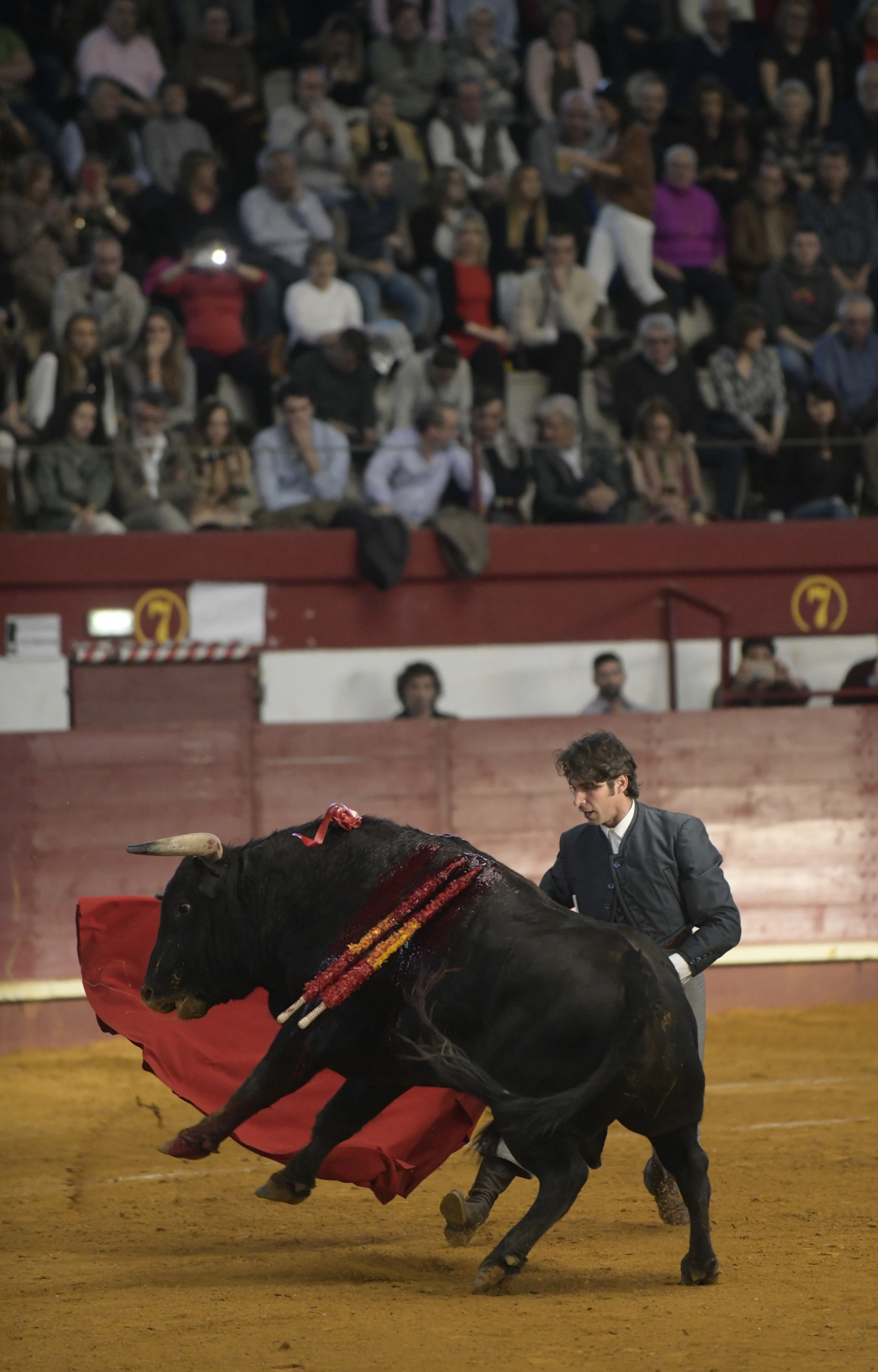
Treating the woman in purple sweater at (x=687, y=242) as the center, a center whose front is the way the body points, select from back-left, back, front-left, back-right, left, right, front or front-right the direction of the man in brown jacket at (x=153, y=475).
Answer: front-right

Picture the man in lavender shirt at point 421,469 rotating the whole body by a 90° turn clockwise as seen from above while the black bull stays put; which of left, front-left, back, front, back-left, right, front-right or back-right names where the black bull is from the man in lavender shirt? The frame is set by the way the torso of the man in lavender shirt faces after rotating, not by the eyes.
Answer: front-left

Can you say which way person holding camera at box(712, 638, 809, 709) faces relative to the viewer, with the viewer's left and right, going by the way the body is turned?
facing the viewer

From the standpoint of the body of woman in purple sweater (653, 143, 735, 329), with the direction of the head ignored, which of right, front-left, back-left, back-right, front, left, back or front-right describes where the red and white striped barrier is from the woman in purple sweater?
front-right

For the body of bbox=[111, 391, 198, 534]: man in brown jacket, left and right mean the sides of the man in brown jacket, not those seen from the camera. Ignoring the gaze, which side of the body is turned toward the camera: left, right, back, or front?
front

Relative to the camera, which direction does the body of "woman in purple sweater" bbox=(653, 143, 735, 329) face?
toward the camera

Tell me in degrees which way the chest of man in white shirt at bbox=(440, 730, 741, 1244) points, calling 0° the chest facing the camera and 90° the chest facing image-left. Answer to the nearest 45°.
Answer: approximately 45°

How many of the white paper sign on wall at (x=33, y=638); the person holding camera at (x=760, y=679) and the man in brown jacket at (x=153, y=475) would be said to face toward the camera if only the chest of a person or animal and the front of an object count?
3

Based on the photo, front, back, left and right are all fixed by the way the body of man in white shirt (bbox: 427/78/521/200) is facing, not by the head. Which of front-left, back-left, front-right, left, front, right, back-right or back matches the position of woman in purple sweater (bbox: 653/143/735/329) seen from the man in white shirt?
left

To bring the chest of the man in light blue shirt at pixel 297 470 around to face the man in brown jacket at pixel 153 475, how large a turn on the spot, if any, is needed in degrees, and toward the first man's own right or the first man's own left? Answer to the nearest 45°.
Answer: approximately 90° to the first man's own right
